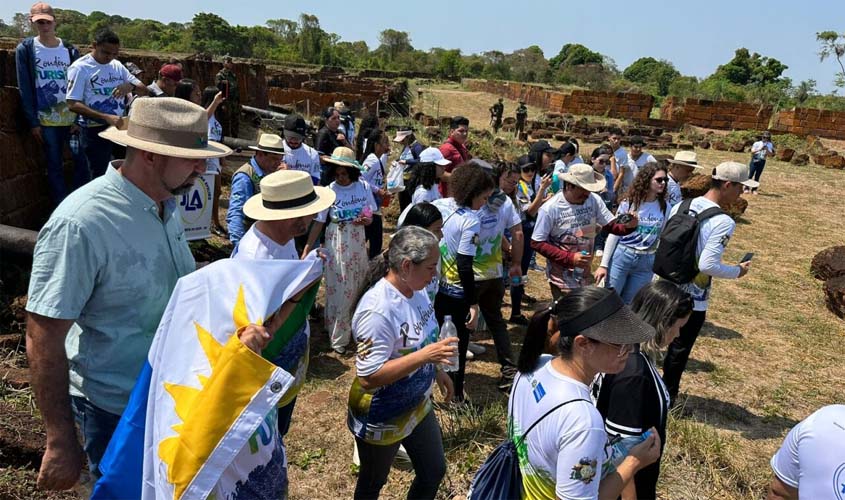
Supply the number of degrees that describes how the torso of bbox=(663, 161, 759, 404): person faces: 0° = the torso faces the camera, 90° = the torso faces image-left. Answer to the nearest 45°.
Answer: approximately 270°

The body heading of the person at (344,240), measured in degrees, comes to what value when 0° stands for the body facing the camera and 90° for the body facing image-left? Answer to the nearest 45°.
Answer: approximately 0°

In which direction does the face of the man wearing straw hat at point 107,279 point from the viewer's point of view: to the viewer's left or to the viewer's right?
to the viewer's right

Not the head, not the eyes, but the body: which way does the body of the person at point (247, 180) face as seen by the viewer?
to the viewer's right

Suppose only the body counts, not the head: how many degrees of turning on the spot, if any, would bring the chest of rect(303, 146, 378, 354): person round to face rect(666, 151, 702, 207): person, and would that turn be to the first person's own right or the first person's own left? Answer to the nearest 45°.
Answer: approximately 90° to the first person's own left

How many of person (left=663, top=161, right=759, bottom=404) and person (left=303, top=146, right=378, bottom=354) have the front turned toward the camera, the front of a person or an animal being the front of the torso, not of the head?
1

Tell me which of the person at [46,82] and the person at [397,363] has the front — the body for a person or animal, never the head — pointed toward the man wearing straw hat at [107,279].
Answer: the person at [46,82]

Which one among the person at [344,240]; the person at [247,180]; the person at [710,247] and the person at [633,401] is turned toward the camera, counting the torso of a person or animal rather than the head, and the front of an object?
the person at [344,240]
